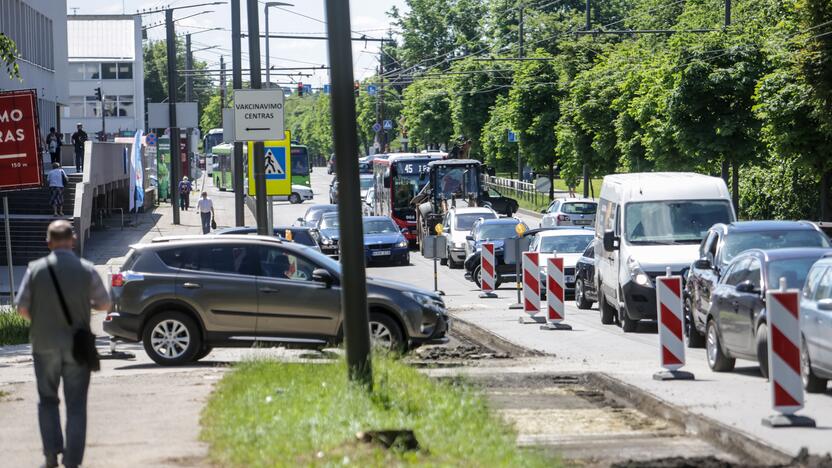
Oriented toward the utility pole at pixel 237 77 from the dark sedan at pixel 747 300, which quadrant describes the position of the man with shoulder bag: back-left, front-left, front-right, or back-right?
back-left

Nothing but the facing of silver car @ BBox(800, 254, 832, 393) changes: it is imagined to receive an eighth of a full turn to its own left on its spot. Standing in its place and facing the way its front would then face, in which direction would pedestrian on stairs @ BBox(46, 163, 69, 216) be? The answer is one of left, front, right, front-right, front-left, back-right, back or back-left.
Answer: back-left

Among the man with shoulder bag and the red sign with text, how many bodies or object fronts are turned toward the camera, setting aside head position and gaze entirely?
1

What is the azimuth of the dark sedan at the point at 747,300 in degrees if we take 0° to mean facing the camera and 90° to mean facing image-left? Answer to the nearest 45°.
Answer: approximately 315°

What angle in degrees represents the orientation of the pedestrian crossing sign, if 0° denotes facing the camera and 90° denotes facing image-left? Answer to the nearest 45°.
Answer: approximately 0°

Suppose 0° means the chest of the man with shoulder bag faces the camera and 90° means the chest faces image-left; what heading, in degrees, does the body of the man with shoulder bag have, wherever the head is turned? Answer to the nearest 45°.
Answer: approximately 180°

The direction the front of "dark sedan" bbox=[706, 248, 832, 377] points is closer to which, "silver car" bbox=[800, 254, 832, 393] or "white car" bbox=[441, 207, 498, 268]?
the silver car

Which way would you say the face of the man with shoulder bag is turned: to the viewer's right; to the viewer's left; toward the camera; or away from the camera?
away from the camera

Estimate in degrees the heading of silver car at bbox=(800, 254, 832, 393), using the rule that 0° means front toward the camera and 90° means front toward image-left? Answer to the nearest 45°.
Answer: approximately 315°

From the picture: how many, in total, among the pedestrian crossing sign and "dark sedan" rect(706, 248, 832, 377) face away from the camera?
0

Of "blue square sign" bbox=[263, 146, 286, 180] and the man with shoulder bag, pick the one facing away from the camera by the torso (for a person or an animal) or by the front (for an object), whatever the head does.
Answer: the man with shoulder bag

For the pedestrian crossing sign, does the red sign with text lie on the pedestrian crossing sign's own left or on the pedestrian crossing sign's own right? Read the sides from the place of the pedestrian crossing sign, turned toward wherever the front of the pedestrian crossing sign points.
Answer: on the pedestrian crossing sign's own right
